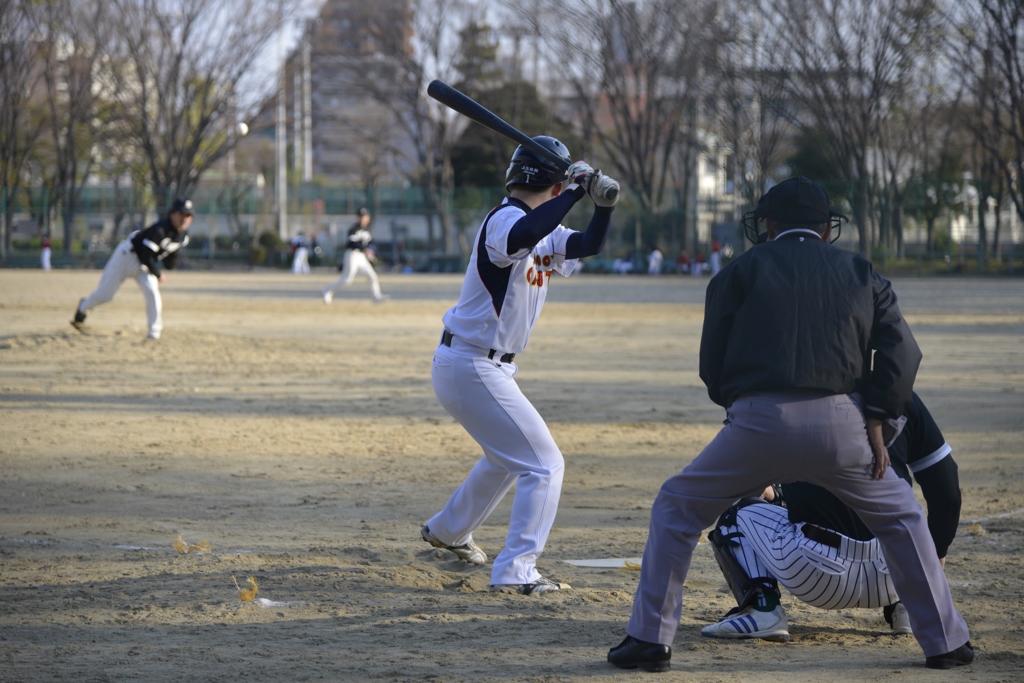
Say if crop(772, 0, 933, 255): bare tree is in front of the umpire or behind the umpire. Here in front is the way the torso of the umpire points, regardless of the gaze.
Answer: in front

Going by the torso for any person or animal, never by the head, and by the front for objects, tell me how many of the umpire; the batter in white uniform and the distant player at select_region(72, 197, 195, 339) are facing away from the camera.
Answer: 1

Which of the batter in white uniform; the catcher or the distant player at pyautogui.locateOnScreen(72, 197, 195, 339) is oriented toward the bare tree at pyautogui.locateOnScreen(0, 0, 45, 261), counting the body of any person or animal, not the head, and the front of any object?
the catcher

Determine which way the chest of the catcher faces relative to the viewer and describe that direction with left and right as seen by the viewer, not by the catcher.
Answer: facing away from the viewer and to the left of the viewer

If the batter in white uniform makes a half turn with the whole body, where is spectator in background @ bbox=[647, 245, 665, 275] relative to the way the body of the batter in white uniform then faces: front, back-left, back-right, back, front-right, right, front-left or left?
right

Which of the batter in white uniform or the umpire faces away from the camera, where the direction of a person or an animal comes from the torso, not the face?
the umpire

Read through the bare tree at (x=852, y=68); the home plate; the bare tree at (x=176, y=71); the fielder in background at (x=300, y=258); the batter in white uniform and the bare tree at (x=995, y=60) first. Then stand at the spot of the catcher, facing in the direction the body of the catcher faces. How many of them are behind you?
0

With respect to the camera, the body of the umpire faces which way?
away from the camera

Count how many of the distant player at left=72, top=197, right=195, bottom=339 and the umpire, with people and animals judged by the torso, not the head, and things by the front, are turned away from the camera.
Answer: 1

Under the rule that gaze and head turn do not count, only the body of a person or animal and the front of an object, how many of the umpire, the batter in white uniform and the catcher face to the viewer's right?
1

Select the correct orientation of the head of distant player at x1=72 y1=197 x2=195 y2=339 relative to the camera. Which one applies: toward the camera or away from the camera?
toward the camera

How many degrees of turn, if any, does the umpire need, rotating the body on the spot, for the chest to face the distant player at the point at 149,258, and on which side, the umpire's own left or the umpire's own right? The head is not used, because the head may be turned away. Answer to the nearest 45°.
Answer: approximately 45° to the umpire's own left

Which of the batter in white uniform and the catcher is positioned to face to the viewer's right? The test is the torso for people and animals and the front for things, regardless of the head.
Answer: the batter in white uniform

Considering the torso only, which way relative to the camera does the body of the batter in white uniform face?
to the viewer's right

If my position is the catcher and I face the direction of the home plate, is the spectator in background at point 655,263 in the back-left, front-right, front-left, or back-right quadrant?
front-right

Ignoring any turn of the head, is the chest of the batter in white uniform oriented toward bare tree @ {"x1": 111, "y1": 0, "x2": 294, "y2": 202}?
no

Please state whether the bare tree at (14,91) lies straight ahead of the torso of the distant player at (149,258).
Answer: no

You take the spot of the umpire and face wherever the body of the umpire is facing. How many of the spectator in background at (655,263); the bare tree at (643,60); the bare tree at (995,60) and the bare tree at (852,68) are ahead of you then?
4

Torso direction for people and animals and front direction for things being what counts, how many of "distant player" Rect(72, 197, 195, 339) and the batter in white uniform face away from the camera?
0
